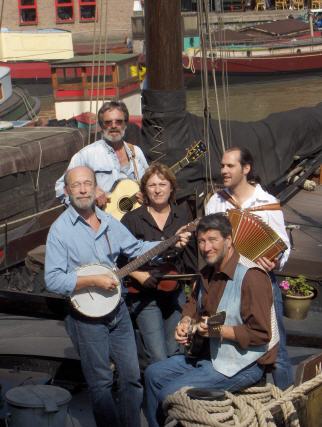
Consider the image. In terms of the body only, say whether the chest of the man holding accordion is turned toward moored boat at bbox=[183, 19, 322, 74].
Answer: no

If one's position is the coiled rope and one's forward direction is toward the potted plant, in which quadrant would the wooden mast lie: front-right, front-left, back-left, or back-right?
front-left

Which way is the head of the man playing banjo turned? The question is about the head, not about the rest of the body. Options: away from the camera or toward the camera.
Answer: toward the camera

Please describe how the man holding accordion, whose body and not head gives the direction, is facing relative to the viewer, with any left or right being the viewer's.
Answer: facing the viewer and to the left of the viewer

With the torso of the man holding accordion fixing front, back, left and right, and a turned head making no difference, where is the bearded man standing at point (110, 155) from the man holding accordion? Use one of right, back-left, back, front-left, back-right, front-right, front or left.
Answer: right

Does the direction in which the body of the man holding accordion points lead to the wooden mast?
no

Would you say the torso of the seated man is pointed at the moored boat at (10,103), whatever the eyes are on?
no

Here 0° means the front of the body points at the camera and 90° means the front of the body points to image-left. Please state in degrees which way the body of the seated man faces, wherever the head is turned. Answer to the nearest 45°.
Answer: approximately 45°

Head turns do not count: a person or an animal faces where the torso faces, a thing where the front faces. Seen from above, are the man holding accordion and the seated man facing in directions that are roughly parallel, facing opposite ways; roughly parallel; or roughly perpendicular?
roughly parallel

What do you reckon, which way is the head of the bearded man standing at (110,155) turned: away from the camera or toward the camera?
toward the camera

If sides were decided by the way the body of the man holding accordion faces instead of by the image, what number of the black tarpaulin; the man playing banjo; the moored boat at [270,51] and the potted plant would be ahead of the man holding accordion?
1

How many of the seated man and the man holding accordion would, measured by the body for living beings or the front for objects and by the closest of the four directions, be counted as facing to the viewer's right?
0

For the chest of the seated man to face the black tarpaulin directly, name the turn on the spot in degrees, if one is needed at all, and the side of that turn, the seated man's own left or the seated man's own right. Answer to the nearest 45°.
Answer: approximately 135° to the seated man's own right

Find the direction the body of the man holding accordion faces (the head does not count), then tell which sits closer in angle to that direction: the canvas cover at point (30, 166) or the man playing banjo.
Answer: the man playing banjo

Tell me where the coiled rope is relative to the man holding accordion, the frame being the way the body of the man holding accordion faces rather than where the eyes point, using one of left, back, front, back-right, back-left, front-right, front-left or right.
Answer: front-left

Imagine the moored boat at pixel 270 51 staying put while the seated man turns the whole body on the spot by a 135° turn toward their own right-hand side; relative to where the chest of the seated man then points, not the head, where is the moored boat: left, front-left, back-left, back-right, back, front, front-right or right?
front
